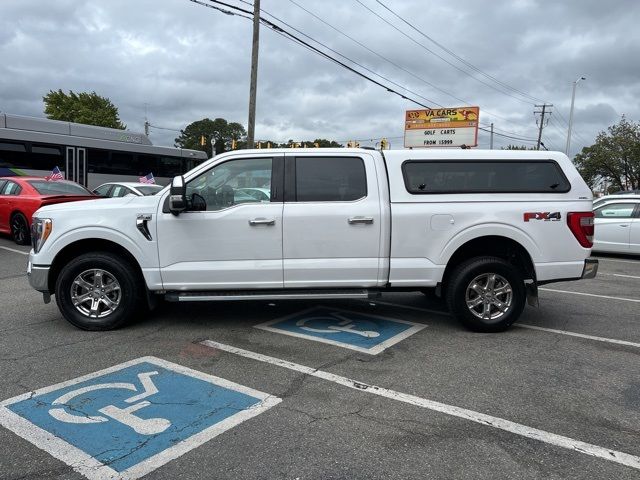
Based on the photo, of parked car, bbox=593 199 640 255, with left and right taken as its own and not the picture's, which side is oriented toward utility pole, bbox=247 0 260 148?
front

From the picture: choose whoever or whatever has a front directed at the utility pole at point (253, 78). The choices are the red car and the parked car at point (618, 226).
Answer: the parked car

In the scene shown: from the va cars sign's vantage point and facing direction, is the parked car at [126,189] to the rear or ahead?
ahead

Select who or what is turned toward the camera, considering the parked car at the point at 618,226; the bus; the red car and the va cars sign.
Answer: the va cars sign

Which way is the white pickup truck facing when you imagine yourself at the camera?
facing to the left of the viewer

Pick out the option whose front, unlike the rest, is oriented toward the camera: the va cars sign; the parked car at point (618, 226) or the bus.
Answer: the va cars sign

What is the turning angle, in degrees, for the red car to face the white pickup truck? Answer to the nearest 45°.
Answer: approximately 135° to its left

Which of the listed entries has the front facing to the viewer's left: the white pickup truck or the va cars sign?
the white pickup truck

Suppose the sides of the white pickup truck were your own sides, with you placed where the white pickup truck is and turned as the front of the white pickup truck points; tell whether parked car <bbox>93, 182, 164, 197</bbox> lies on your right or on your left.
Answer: on your right

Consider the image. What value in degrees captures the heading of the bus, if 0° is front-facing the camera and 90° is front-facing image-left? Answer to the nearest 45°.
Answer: approximately 225°

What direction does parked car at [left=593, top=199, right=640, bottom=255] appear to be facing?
to the viewer's left

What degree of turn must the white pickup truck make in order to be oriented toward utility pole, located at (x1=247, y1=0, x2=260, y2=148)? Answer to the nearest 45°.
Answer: approximately 90° to its right

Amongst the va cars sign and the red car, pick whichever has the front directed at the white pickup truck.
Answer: the va cars sign
